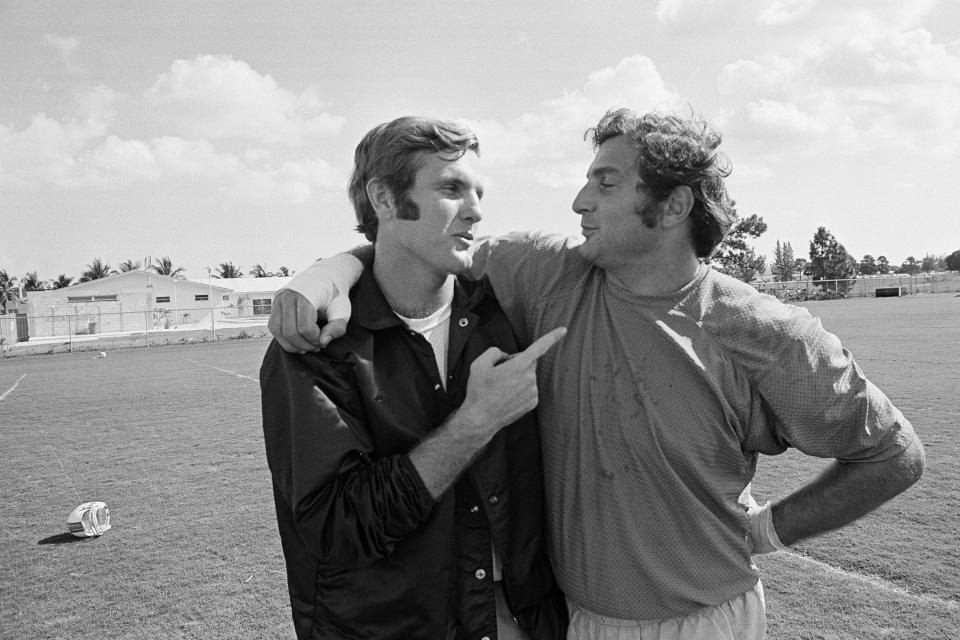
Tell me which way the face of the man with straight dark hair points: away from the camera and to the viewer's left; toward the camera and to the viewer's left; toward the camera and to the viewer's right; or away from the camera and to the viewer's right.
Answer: toward the camera and to the viewer's right

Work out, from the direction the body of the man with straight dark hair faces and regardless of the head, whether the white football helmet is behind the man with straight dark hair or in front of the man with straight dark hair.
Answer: behind

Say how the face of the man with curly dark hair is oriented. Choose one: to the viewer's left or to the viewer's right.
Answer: to the viewer's left

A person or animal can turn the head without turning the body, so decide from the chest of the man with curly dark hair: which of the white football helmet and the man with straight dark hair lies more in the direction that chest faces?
the man with straight dark hair

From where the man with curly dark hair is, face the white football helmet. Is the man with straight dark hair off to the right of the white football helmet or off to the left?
left

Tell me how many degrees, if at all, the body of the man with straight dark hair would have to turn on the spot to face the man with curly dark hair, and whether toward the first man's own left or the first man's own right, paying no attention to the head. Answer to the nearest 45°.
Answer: approximately 45° to the first man's own left

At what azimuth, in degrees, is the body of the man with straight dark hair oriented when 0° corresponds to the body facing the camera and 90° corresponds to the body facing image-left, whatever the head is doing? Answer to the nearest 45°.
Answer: approximately 315°

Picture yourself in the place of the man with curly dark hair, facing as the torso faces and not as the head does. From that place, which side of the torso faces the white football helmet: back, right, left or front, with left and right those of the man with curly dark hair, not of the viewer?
right

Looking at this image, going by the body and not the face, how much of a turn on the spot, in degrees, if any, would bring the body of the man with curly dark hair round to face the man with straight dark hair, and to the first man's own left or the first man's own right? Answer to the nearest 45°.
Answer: approximately 45° to the first man's own right
